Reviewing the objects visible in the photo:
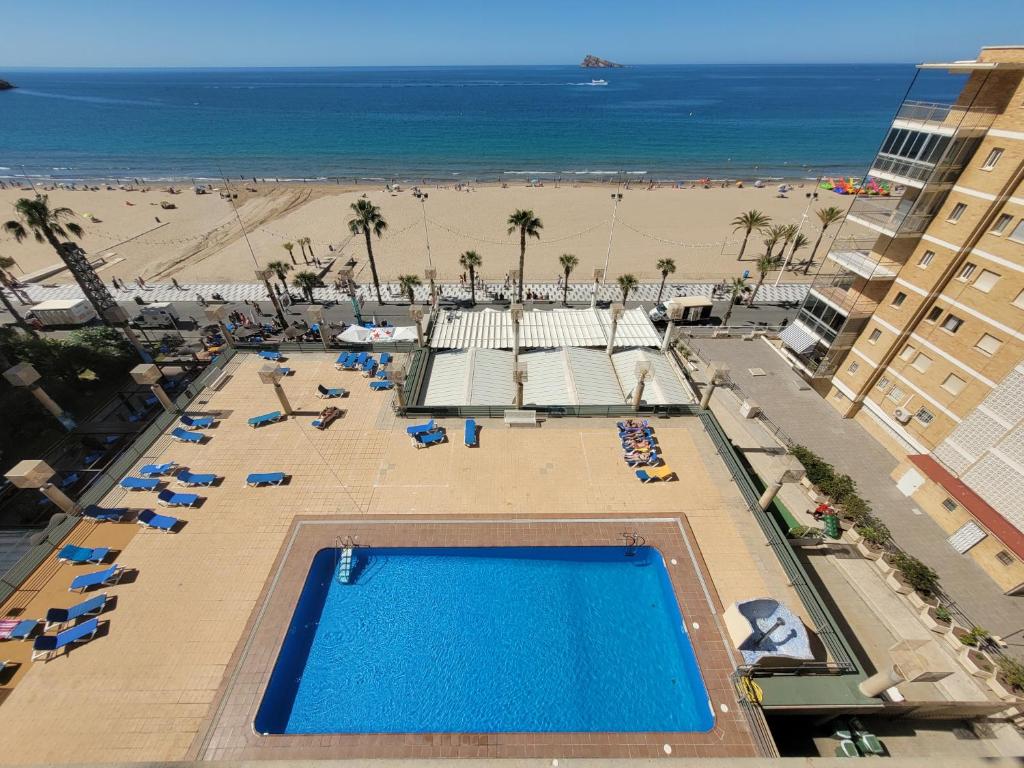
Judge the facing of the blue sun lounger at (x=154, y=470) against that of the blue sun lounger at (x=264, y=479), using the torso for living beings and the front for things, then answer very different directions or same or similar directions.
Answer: same or similar directions
